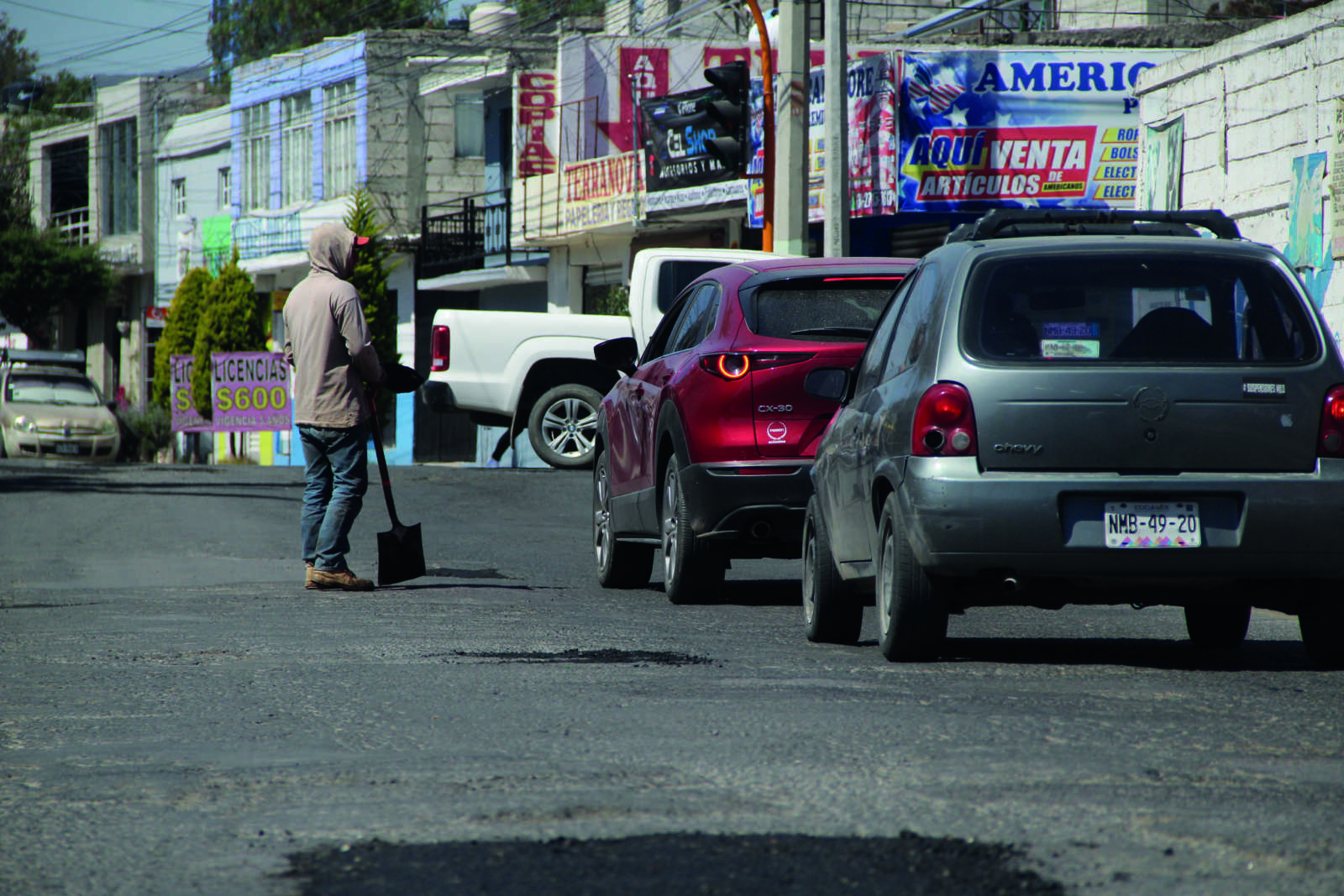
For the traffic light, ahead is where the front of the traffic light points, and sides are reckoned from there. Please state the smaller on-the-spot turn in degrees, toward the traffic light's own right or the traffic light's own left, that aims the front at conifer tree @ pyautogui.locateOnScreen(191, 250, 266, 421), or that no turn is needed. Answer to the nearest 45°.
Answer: approximately 45° to the traffic light's own right

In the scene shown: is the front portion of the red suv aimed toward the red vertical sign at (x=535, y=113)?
yes

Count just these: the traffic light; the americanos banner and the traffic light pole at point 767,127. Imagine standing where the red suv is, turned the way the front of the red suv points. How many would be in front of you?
3

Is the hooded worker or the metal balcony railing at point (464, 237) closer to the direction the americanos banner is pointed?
the hooded worker

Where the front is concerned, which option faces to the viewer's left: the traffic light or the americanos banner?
the traffic light

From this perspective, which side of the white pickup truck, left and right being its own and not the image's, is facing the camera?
right

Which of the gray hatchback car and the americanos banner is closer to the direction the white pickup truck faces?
the americanos banner

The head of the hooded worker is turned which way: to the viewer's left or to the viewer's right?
to the viewer's right

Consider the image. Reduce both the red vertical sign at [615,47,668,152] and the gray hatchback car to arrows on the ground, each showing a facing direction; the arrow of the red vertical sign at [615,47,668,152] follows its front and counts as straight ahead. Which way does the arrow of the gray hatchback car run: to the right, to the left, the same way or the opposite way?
the opposite way

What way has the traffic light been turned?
to the viewer's left

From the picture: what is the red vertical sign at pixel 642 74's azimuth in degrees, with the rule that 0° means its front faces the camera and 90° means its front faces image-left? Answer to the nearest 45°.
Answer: approximately 0°

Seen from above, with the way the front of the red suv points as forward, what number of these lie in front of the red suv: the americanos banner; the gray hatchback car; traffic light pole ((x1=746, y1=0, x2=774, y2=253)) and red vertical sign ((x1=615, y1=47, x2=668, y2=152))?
3
